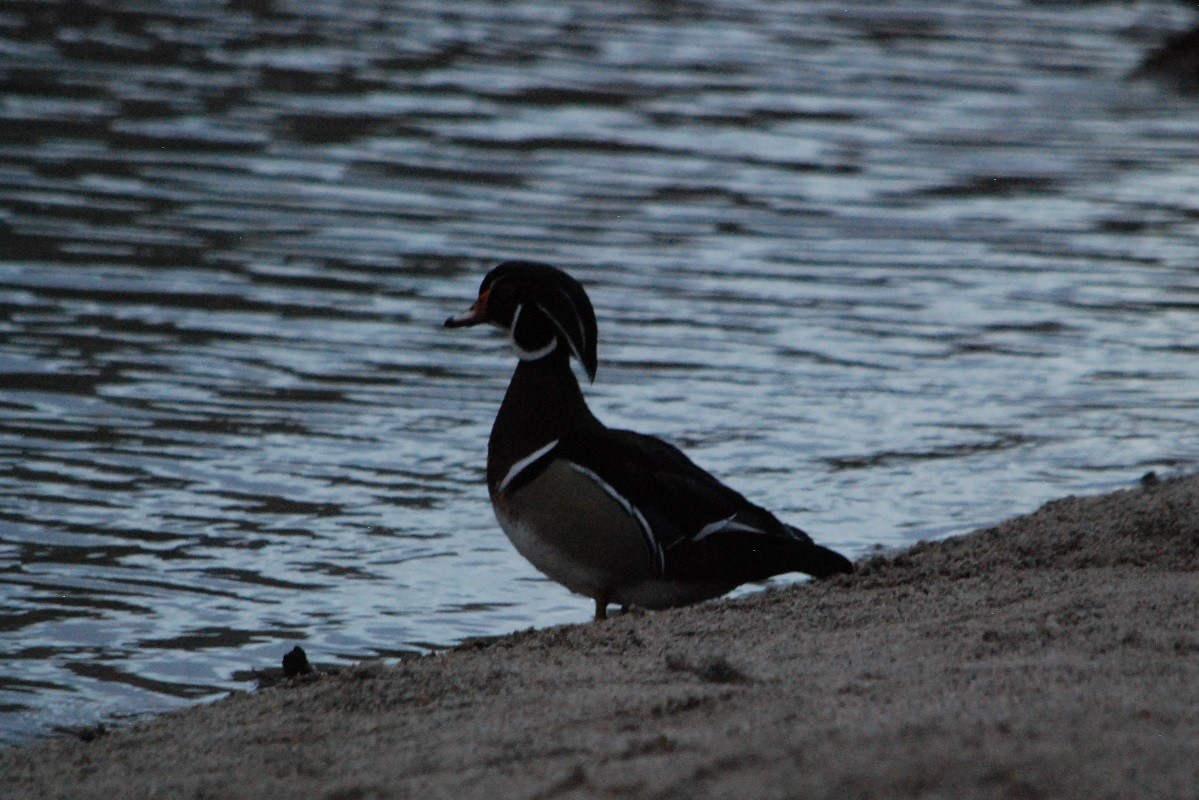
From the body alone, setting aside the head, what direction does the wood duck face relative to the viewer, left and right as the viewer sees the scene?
facing to the left of the viewer

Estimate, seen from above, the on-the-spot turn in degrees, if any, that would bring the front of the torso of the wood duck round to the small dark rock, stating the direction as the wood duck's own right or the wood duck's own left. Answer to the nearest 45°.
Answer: approximately 45° to the wood duck's own left
